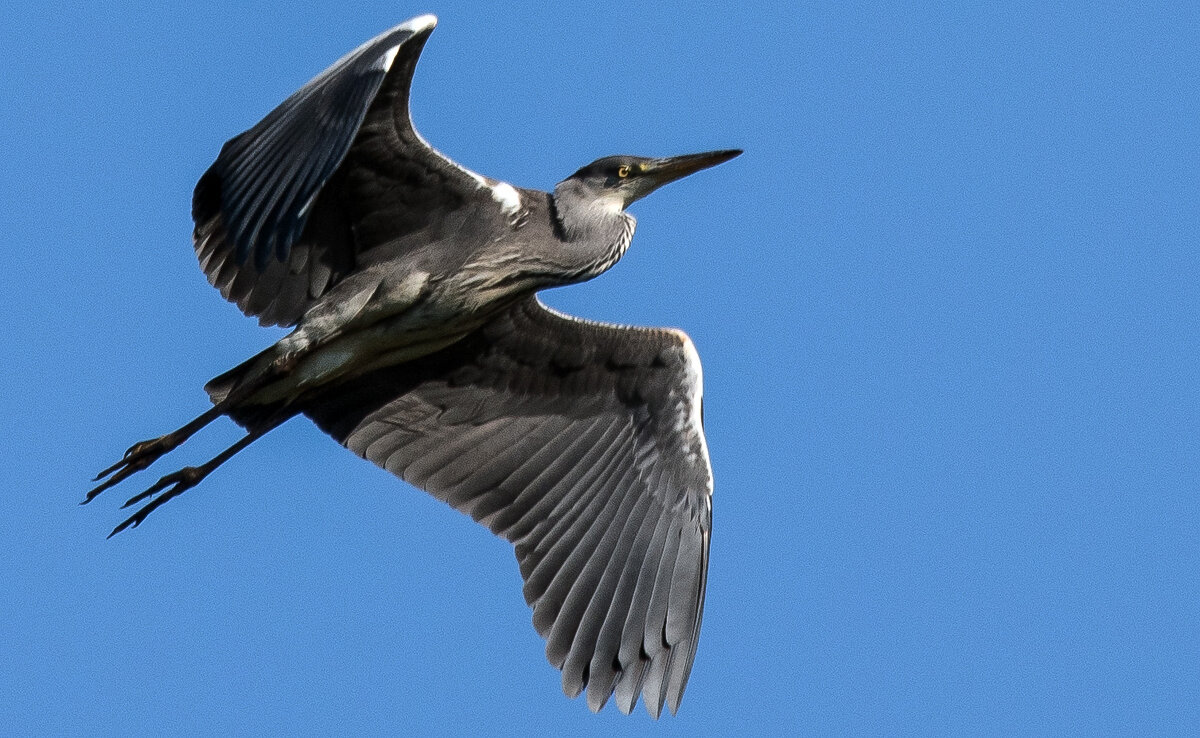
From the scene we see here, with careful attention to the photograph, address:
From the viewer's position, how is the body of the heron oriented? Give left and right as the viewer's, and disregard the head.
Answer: facing to the right of the viewer
